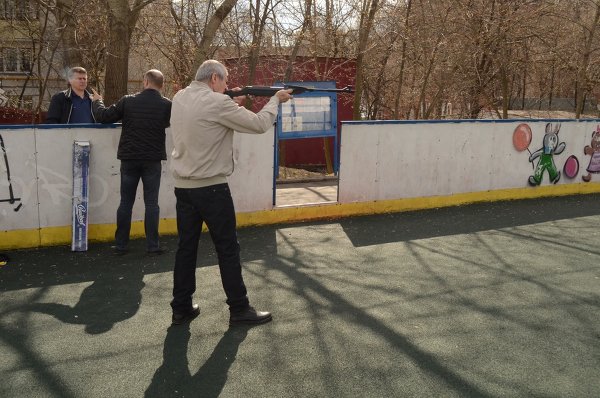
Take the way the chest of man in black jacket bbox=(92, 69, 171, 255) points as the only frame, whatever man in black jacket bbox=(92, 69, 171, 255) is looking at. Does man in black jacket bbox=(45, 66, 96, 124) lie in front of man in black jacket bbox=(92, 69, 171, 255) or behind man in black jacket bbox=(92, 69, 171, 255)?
in front

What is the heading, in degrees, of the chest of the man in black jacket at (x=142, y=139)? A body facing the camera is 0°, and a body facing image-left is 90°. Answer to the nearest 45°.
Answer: approximately 180°

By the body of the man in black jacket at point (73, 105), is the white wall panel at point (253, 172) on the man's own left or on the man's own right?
on the man's own left

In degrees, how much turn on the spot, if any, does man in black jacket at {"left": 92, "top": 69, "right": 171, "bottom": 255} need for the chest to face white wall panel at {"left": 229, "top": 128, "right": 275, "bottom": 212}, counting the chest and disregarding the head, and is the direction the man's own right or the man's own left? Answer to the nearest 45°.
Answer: approximately 45° to the man's own right

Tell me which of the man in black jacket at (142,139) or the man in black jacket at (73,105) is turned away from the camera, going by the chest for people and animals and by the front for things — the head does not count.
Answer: the man in black jacket at (142,139)

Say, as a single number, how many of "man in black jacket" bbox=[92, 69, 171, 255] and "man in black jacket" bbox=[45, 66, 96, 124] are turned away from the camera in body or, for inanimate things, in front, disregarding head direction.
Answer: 1

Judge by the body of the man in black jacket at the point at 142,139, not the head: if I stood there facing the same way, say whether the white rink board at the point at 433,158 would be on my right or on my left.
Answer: on my right

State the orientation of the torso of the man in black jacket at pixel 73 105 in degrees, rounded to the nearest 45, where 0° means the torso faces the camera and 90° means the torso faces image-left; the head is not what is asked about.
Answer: approximately 315°
